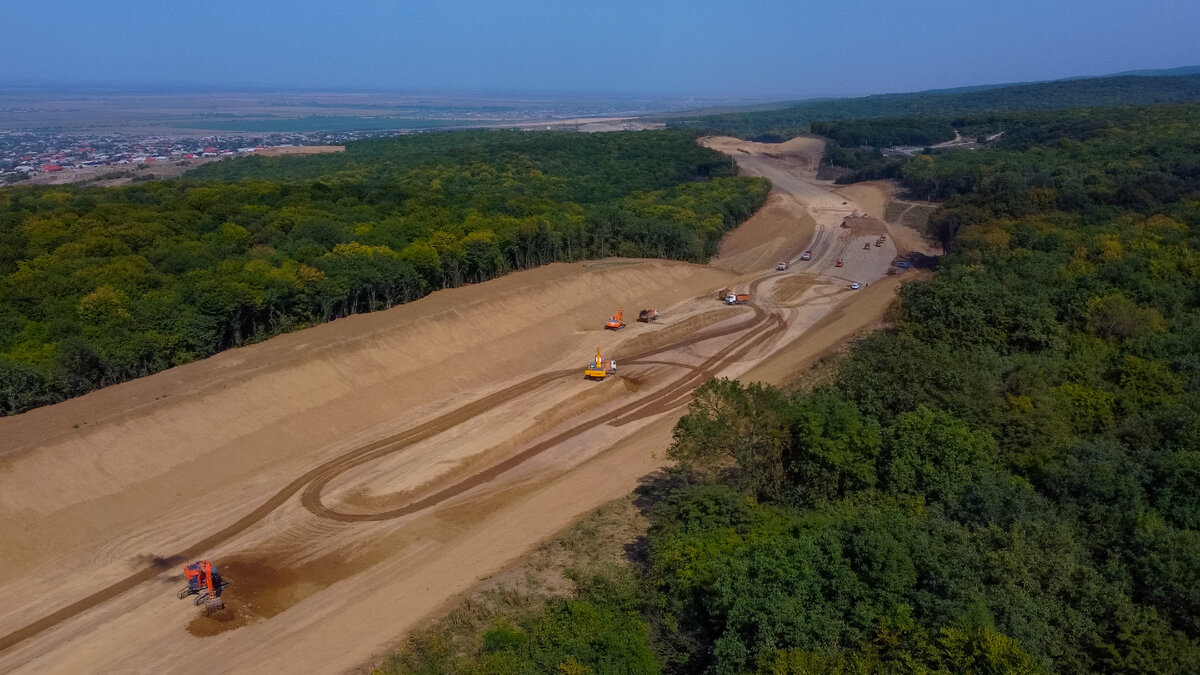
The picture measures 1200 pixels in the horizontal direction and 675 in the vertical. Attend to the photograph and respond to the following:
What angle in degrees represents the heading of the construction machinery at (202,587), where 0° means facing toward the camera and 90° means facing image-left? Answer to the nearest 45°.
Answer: approximately 315°

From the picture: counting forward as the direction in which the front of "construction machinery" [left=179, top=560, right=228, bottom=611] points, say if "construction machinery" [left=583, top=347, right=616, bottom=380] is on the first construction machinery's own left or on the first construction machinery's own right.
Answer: on the first construction machinery's own left

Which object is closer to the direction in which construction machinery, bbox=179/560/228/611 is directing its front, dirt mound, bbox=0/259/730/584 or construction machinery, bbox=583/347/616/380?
the construction machinery
